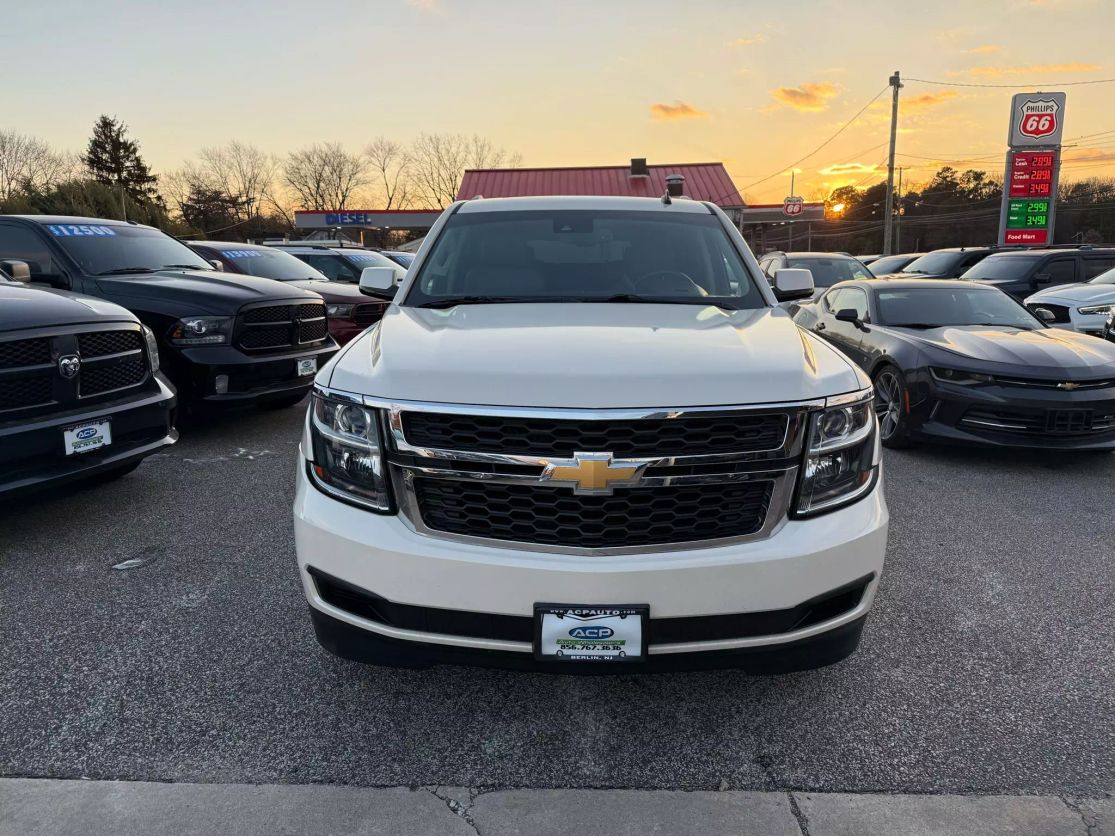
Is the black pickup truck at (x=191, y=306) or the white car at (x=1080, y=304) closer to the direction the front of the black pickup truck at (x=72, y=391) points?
the white car

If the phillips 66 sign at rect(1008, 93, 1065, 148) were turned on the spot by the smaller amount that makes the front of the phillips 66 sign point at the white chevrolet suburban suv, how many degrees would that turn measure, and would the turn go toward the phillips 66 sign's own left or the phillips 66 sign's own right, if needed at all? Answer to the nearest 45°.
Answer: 0° — it already faces it

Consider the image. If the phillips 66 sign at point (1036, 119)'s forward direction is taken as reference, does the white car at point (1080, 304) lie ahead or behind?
ahead

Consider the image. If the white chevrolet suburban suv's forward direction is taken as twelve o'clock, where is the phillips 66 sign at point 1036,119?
The phillips 66 sign is roughly at 7 o'clock from the white chevrolet suburban suv.

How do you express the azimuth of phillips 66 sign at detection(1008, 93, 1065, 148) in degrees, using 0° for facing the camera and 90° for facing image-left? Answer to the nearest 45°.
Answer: approximately 0°

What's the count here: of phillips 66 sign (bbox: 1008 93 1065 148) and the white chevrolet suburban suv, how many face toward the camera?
2

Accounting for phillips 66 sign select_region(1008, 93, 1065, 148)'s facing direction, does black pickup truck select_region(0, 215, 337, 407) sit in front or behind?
in front

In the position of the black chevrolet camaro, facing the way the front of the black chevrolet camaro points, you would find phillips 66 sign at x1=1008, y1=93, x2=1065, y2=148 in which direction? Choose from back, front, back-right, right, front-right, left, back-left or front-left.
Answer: back-left

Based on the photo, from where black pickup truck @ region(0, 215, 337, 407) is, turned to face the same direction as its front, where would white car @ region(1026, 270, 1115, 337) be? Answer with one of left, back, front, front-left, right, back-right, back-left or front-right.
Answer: front-left

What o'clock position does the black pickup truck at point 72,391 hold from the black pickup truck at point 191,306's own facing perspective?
the black pickup truck at point 72,391 is roughly at 2 o'clock from the black pickup truck at point 191,306.

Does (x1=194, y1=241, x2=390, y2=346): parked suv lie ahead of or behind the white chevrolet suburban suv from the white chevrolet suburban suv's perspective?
behind
